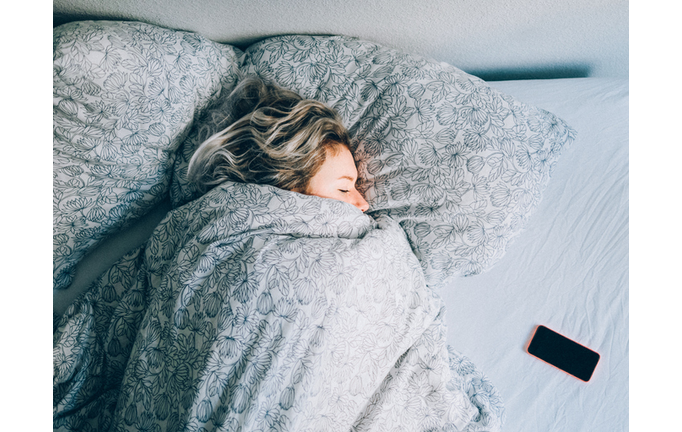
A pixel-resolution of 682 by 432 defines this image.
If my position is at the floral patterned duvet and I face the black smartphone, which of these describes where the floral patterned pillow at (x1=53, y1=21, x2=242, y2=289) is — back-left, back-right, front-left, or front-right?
back-left

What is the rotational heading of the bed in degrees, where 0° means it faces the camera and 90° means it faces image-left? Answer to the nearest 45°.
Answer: approximately 0°
